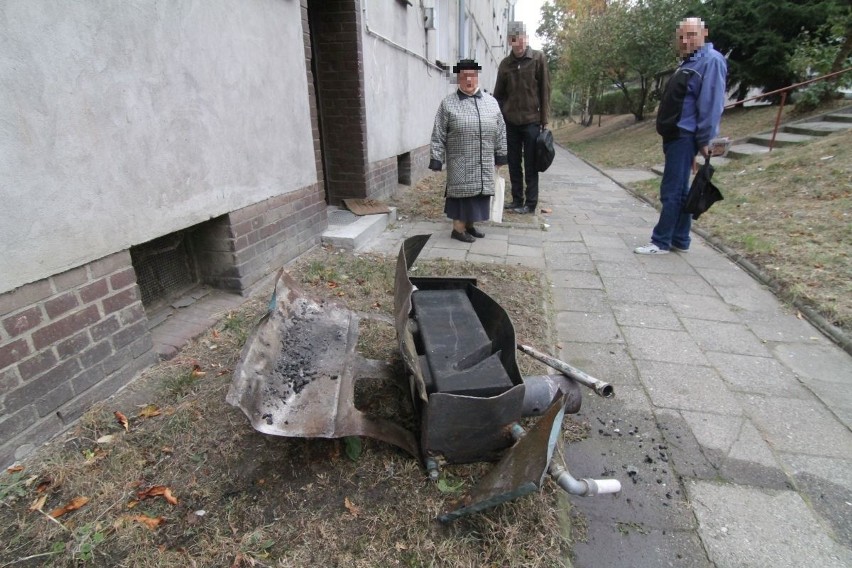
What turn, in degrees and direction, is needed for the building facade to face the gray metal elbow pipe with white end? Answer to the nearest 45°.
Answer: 0° — it already faces it

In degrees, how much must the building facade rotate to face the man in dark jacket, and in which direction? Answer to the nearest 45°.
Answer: approximately 90° to its left

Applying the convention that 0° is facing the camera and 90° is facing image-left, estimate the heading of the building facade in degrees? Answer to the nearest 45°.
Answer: approximately 315°

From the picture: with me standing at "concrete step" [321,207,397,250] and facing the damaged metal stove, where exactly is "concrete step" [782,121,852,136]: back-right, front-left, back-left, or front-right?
back-left

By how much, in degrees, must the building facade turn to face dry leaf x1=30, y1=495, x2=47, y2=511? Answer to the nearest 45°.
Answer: approximately 45° to its right

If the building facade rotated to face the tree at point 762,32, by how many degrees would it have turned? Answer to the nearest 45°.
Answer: approximately 90° to its left

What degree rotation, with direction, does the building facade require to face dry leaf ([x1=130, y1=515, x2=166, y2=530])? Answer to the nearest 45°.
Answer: approximately 45° to its right

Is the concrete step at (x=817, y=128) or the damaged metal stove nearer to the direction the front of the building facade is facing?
the damaged metal stove

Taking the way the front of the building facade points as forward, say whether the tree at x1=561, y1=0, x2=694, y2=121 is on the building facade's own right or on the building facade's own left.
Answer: on the building facade's own left

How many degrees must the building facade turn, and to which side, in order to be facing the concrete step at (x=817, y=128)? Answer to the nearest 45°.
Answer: approximately 45° to its left

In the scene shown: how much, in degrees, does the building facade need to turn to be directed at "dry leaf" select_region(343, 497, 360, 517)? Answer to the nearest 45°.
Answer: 0° — it already faces it

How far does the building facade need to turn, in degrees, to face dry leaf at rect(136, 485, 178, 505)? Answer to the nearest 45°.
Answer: approximately 45° to its right
